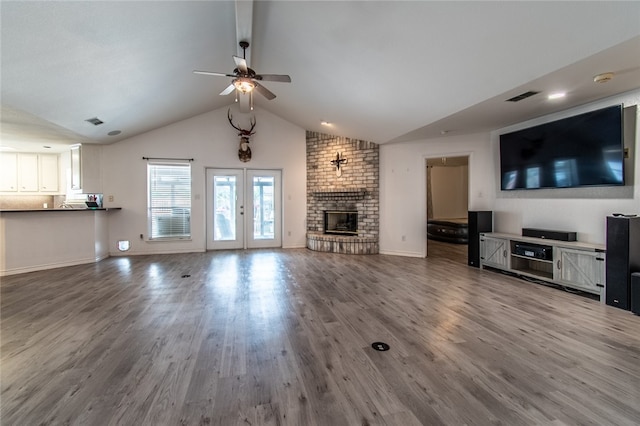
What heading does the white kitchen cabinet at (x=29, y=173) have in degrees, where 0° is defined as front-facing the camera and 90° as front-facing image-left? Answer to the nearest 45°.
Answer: approximately 0°

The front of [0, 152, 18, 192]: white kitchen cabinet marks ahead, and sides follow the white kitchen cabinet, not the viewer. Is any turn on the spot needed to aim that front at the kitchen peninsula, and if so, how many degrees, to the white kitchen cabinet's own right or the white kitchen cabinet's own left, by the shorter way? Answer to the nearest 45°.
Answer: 0° — it already faces it

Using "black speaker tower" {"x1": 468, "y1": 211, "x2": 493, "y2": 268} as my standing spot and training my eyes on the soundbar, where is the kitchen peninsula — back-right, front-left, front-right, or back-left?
back-right

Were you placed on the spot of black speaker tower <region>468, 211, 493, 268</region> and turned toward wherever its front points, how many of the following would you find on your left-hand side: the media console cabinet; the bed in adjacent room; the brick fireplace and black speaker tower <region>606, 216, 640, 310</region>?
2

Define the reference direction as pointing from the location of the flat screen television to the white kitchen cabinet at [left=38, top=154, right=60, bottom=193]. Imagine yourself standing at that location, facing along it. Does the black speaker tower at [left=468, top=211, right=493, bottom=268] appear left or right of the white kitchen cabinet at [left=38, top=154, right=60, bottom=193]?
right

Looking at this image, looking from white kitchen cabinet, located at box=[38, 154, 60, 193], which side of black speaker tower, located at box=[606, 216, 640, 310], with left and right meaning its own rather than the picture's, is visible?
front

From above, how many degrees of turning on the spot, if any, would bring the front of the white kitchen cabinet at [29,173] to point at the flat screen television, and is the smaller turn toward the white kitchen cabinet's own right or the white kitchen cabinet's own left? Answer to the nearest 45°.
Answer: approximately 45° to the white kitchen cabinet's own left

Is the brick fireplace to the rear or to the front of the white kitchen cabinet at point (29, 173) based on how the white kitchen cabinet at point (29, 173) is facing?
to the front
